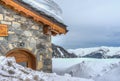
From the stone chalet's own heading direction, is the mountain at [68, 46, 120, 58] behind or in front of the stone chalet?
behind

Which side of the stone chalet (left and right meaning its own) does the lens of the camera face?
front

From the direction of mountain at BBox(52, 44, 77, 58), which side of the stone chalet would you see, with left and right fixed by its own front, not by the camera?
back
